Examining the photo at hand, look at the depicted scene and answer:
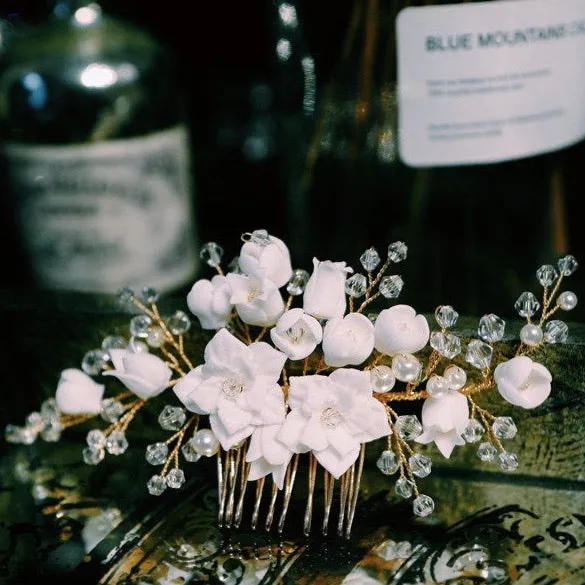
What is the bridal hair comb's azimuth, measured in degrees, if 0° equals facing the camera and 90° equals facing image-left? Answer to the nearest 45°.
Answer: approximately 0°
